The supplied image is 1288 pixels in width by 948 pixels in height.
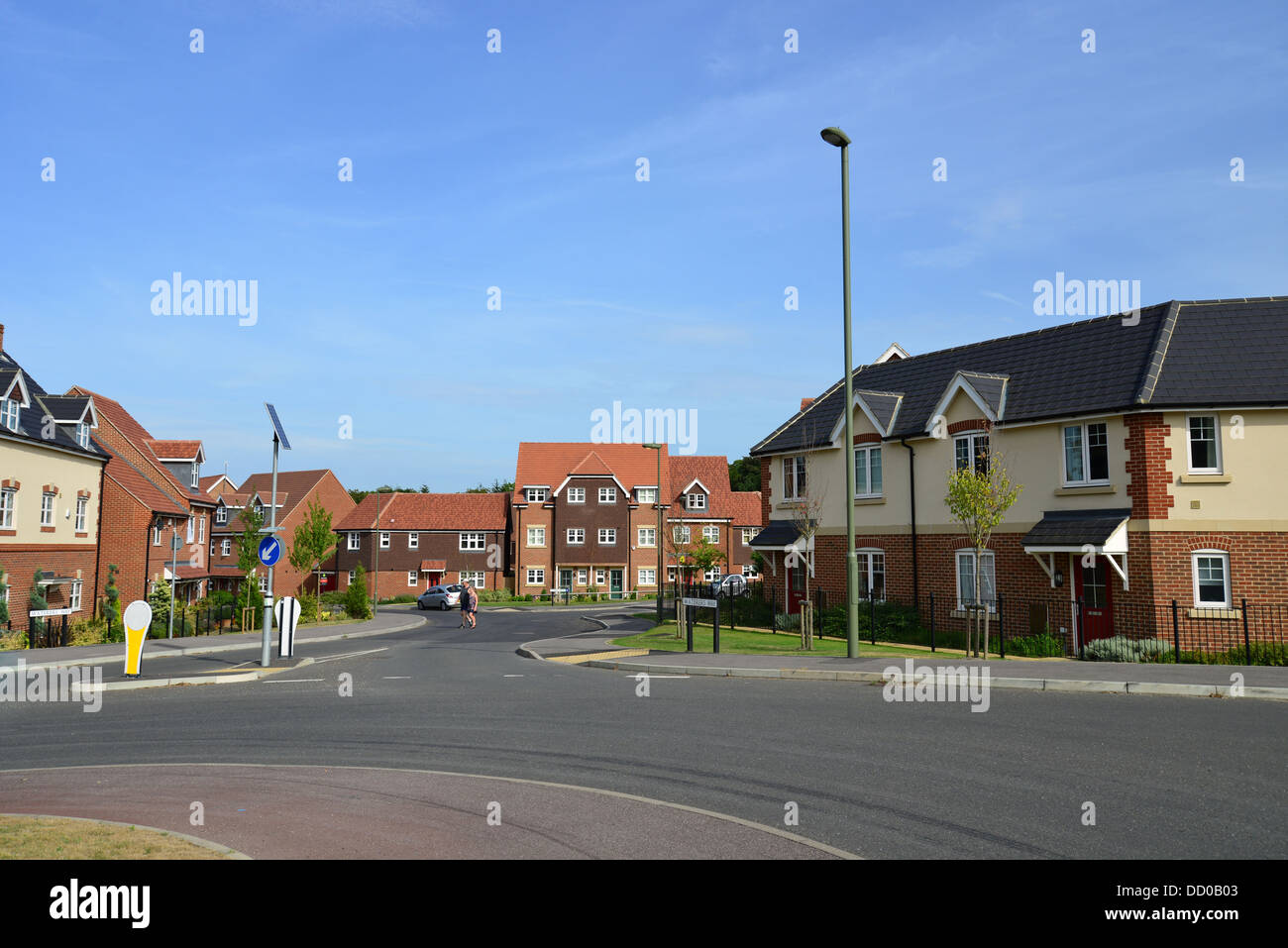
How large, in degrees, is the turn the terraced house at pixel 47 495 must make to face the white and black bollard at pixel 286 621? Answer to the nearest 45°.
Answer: approximately 45° to its right

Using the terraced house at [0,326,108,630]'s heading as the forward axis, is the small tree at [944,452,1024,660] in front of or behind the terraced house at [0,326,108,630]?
in front

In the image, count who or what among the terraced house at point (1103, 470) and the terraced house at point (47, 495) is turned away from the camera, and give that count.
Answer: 0

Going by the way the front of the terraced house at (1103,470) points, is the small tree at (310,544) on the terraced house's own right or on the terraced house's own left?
on the terraced house's own right

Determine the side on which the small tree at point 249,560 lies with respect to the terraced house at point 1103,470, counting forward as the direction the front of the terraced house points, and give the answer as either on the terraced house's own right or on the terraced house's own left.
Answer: on the terraced house's own right

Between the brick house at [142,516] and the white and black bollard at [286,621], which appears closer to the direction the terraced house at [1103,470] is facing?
the white and black bollard

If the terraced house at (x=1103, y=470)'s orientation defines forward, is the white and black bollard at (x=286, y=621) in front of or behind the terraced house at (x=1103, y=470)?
in front

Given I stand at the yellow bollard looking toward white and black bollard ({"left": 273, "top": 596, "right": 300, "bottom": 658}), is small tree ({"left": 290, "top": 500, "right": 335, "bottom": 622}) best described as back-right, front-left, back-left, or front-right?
front-left

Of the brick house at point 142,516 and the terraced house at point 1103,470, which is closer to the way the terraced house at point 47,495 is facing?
the terraced house

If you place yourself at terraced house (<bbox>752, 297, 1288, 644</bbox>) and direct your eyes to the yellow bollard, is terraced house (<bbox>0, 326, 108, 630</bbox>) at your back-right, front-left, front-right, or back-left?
front-right

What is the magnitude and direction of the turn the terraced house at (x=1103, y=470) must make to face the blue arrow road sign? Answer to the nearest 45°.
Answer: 0° — it already faces it

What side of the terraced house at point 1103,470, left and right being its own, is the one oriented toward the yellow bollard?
front

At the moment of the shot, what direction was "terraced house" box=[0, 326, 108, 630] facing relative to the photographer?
facing the viewer and to the right of the viewer

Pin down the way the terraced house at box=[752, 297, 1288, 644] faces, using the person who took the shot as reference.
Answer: facing the viewer and to the left of the viewer

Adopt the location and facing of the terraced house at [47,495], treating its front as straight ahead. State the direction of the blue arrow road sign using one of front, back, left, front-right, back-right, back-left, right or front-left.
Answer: front-right
